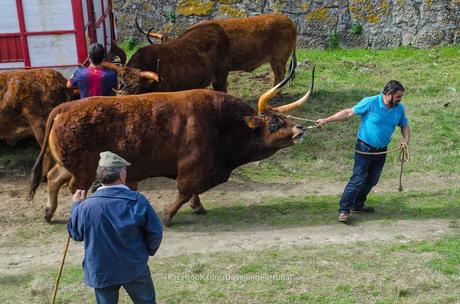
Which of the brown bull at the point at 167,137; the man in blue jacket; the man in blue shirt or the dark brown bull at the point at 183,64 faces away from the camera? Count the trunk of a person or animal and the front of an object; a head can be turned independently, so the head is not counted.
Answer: the man in blue jacket

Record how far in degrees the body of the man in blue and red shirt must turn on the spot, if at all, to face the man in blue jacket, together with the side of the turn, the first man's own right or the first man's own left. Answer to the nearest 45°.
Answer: approximately 180°

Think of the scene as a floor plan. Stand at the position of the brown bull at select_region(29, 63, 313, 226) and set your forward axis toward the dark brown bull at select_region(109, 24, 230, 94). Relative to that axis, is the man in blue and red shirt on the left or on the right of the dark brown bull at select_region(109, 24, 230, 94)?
left

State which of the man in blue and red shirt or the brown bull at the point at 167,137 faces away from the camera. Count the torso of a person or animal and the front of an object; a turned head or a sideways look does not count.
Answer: the man in blue and red shirt

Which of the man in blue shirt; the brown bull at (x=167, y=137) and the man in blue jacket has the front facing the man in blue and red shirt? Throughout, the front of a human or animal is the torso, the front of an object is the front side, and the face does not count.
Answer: the man in blue jacket

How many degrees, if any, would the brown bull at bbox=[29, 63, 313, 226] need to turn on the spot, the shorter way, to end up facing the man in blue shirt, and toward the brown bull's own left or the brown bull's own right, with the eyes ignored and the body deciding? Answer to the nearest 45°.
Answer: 0° — it already faces them

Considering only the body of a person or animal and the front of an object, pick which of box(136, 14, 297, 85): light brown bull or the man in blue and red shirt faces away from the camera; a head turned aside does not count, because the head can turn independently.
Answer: the man in blue and red shirt

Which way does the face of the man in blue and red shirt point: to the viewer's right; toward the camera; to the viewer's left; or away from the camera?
away from the camera

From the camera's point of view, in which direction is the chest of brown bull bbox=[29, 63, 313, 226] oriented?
to the viewer's right

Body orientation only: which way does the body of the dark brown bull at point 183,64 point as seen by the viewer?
to the viewer's left

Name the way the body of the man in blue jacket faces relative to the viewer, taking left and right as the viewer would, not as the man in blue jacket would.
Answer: facing away from the viewer

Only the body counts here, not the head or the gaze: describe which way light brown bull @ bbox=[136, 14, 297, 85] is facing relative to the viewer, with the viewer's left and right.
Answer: facing to the left of the viewer

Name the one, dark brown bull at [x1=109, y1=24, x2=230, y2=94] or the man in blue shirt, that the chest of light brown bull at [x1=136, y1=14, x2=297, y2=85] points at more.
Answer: the dark brown bull

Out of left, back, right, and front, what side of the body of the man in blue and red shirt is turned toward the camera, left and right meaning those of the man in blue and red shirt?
back

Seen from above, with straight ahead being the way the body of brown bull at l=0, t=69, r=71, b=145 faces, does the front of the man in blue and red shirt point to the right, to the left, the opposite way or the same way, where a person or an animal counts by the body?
to the right
